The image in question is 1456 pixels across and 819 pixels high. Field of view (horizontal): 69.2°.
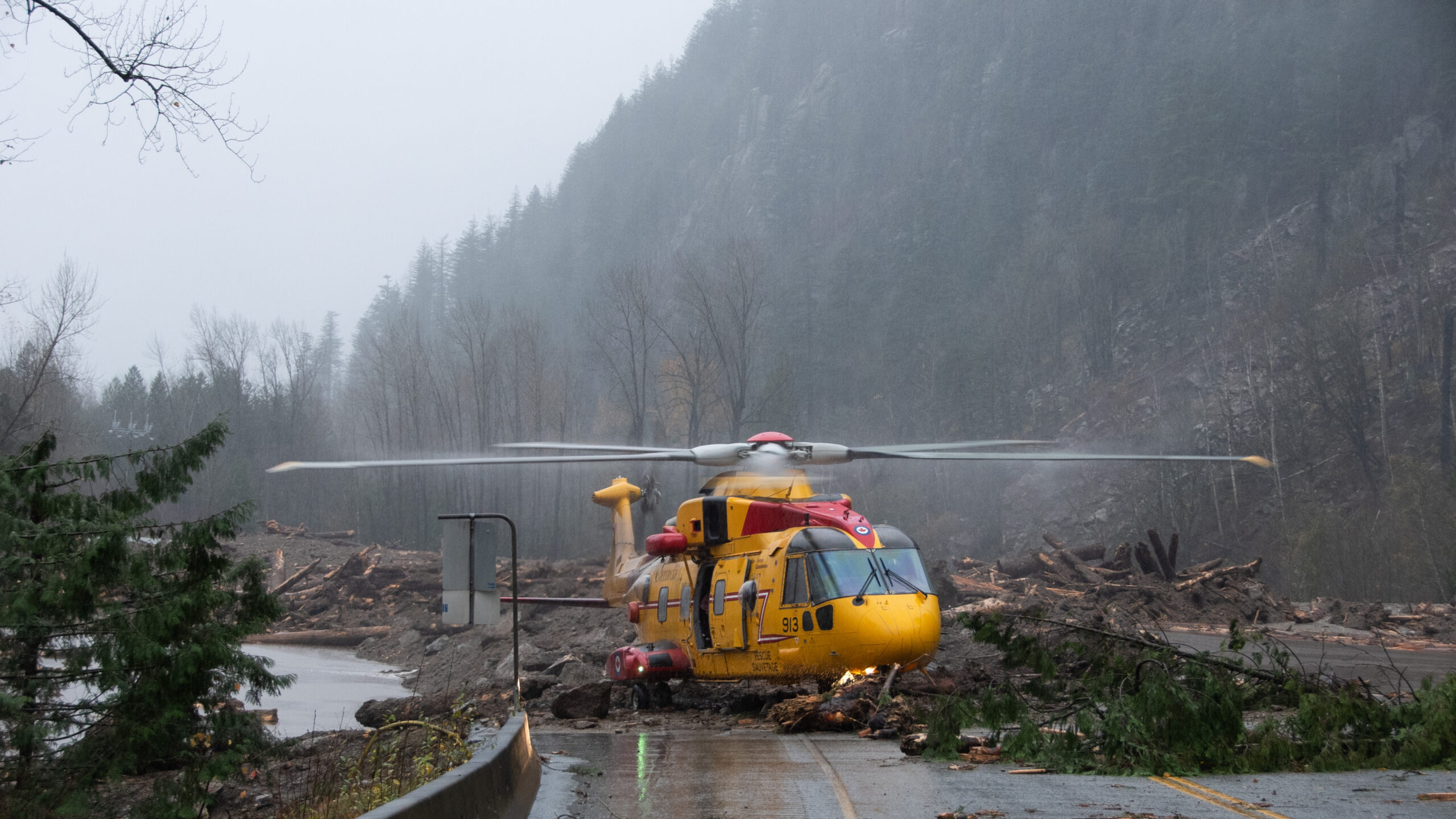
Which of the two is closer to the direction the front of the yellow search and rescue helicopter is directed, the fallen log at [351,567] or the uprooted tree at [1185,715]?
the uprooted tree

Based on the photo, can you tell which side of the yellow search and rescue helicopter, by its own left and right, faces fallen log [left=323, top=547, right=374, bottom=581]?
back

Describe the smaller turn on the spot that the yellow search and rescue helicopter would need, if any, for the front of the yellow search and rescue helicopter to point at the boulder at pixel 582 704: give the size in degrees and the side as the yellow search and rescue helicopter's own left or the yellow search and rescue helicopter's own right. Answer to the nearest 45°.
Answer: approximately 135° to the yellow search and rescue helicopter's own right

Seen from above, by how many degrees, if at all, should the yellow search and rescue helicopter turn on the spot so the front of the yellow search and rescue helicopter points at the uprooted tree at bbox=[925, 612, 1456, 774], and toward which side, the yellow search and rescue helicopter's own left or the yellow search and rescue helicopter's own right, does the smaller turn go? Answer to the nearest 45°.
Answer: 0° — it already faces it

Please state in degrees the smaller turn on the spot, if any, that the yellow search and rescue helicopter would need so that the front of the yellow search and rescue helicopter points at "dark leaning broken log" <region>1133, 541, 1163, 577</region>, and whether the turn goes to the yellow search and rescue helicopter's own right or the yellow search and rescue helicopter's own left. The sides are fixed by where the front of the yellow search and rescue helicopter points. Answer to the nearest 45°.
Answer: approximately 90° to the yellow search and rescue helicopter's own left

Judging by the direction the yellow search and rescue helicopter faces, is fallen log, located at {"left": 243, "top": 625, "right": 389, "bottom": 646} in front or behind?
behind

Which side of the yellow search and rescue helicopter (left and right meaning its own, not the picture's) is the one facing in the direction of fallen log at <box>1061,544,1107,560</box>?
left

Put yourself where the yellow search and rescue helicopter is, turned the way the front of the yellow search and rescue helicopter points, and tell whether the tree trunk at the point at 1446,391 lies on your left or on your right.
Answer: on your left

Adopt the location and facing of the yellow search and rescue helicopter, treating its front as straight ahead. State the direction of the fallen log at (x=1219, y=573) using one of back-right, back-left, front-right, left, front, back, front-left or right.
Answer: left

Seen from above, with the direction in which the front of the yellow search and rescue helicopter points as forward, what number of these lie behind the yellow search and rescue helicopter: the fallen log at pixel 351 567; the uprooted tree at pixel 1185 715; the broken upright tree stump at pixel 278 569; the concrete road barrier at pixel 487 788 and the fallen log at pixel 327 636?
3

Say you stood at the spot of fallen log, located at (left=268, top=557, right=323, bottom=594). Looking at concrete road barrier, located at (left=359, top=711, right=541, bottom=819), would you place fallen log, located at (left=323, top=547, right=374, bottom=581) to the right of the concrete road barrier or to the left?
left

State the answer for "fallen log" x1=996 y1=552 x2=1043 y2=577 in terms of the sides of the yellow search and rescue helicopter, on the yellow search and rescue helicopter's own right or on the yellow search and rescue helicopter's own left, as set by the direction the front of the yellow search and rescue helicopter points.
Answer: on the yellow search and rescue helicopter's own left

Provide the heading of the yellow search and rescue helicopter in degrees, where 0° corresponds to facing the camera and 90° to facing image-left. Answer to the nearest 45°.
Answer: approximately 315°

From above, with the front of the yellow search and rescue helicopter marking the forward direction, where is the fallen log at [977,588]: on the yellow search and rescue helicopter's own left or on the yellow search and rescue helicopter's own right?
on the yellow search and rescue helicopter's own left
